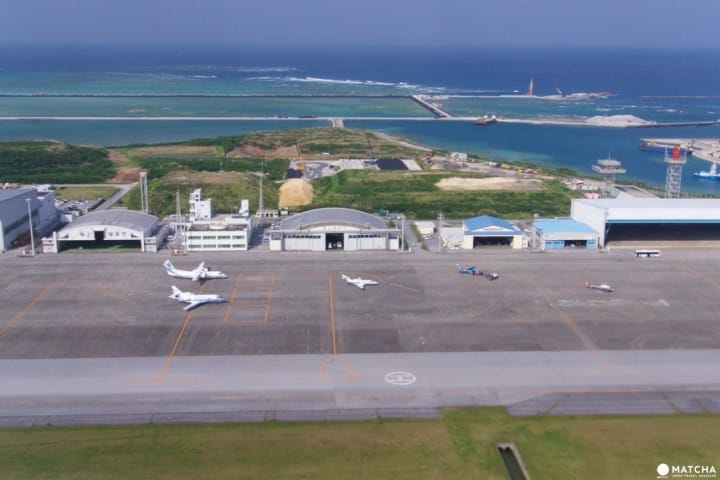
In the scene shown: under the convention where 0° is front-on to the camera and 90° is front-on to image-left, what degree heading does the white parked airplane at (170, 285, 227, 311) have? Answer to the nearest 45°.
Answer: approximately 270°
